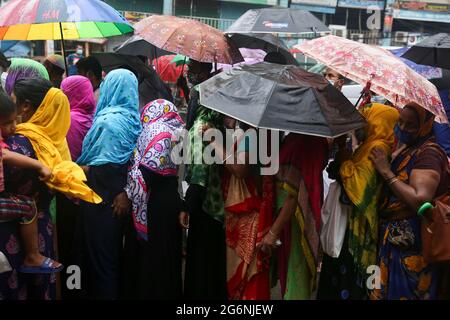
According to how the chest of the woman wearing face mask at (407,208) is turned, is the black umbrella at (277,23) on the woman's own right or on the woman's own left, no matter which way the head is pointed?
on the woman's own right

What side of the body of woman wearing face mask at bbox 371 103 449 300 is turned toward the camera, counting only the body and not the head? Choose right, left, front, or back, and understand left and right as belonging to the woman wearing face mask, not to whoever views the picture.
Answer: left

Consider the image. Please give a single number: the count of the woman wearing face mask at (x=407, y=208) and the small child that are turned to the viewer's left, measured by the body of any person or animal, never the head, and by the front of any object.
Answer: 1

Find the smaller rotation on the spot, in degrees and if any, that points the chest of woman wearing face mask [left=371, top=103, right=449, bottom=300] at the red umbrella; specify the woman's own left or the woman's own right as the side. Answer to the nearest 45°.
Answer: approximately 45° to the woman's own right

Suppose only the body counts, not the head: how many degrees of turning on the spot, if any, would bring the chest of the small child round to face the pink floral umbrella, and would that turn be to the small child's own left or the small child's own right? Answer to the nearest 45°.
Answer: approximately 45° to the small child's own left

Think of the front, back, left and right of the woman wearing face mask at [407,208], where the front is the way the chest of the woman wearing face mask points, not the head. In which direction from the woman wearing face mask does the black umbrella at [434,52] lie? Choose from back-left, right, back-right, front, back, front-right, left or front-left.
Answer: right

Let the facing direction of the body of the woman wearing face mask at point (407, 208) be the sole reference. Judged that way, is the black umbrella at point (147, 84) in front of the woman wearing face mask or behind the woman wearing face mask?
in front

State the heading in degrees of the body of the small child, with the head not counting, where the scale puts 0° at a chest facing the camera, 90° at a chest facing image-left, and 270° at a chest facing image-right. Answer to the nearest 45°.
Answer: approximately 270°
